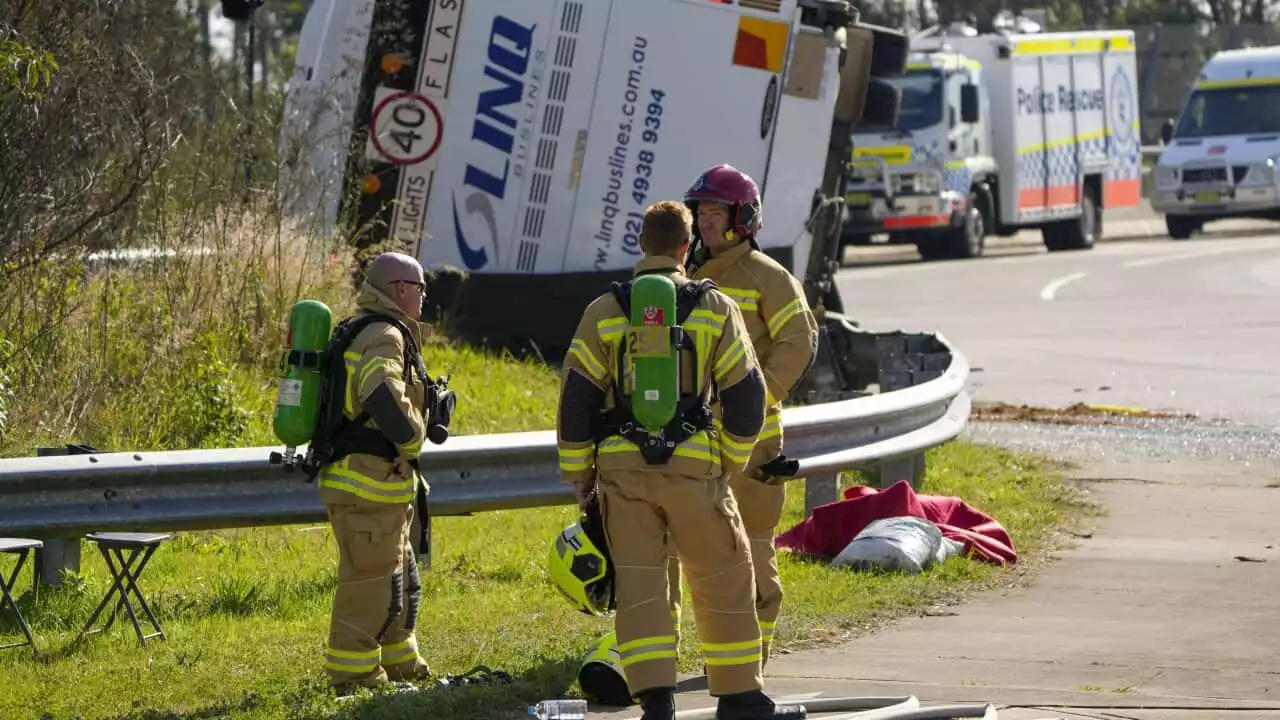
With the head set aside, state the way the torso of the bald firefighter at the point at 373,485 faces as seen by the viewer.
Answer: to the viewer's right

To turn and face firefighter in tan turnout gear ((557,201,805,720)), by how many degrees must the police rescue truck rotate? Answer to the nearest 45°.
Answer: approximately 45° to its left

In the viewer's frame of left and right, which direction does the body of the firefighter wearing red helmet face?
facing the viewer and to the left of the viewer

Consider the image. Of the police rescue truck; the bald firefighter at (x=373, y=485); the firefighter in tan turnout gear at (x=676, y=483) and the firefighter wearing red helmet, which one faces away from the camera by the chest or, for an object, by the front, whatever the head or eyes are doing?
the firefighter in tan turnout gear

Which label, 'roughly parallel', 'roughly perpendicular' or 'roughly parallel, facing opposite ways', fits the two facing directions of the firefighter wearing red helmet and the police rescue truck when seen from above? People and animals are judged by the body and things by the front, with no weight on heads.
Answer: roughly parallel

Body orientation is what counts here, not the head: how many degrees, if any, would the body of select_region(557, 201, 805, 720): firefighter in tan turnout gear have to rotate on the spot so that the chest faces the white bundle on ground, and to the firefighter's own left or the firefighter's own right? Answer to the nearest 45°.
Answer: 0° — they already face it

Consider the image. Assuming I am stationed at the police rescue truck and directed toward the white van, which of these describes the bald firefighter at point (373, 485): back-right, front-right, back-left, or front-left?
back-right

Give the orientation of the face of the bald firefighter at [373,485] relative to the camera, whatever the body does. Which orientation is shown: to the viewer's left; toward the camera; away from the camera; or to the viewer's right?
to the viewer's right

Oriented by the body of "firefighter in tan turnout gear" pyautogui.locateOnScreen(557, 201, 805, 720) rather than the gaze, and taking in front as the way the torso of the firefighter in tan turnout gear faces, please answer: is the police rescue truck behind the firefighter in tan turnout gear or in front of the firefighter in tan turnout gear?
in front

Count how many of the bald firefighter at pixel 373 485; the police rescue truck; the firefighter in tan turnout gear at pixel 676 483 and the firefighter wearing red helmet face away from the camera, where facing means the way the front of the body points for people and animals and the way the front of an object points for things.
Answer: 1

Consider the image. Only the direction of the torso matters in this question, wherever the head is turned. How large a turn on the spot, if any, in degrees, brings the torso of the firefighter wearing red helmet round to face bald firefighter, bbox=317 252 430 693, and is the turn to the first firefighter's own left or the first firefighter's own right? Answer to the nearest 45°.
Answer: approximately 45° to the first firefighter's own right

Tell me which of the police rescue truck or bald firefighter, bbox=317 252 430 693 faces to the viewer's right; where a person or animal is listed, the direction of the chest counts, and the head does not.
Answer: the bald firefighter

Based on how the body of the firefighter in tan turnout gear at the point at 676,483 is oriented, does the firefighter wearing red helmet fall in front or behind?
in front

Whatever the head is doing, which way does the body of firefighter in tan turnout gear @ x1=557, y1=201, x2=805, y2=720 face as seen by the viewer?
away from the camera

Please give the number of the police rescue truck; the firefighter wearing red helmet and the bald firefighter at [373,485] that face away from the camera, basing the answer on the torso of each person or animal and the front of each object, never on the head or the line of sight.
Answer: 0

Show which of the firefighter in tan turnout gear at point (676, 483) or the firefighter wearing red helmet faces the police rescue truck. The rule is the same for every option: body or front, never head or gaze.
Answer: the firefighter in tan turnout gear

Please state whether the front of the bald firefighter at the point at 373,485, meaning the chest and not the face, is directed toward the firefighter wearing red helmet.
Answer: yes

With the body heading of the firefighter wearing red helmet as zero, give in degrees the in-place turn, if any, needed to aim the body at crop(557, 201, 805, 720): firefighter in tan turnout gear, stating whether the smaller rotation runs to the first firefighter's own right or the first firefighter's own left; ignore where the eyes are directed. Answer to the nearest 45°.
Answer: approximately 45° to the first firefighter's own left

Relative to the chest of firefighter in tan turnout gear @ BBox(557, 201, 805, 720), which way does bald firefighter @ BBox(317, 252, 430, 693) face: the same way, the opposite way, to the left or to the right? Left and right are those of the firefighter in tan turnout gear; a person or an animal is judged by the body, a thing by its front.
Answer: to the right

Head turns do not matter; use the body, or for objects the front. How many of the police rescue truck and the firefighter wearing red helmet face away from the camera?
0
